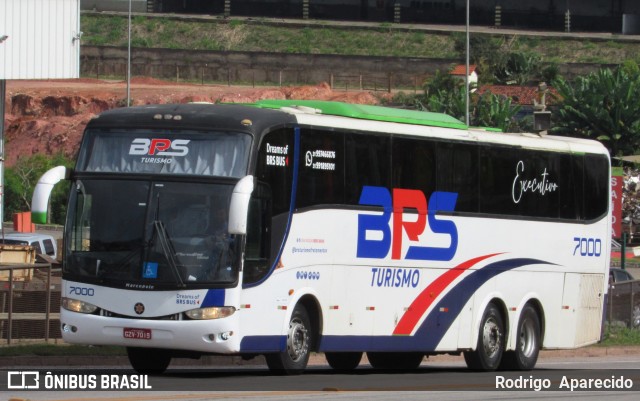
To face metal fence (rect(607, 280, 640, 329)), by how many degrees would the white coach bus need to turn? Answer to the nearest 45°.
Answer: approximately 180°

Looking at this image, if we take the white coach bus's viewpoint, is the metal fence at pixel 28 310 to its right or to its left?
on its right

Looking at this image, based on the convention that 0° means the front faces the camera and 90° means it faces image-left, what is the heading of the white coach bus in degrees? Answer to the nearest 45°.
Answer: approximately 45°
